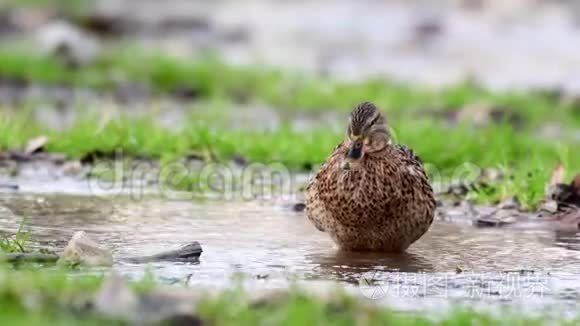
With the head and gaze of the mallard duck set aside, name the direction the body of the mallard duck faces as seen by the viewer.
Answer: toward the camera

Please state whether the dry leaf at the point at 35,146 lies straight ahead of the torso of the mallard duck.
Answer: no
